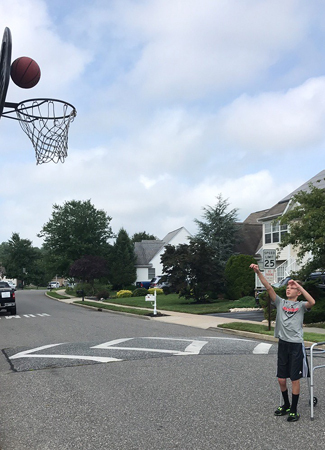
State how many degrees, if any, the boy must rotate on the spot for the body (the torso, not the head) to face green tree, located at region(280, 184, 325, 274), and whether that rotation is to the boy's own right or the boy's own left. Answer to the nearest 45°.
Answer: approximately 135° to the boy's own right

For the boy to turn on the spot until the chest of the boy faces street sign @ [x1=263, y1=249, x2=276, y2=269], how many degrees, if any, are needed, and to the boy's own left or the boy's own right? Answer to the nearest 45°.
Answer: approximately 135° to the boy's own right

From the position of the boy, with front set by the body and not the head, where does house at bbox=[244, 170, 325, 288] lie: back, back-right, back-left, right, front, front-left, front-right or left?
back-right

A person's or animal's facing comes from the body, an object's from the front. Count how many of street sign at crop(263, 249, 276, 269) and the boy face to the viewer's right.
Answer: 0

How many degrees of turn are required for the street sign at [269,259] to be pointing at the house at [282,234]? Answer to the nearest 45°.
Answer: approximately 180°

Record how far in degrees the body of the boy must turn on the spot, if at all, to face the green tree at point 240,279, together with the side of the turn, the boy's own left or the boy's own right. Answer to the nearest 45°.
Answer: approximately 135° to the boy's own right

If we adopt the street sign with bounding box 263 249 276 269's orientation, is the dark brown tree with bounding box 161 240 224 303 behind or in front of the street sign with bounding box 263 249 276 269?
behind

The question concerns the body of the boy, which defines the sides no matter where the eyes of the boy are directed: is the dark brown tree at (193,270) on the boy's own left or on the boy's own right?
on the boy's own right

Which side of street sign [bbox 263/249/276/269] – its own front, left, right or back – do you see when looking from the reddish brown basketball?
front

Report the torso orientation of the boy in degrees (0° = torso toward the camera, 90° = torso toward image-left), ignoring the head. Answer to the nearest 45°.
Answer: approximately 45°

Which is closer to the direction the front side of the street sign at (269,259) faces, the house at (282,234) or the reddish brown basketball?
the reddish brown basketball

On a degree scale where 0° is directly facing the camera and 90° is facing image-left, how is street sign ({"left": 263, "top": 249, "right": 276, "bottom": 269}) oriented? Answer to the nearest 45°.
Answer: approximately 0°

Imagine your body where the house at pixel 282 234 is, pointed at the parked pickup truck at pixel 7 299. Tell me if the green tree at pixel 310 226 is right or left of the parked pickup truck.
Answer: left

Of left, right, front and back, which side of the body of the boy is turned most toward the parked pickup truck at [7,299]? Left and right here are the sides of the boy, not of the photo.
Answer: right
